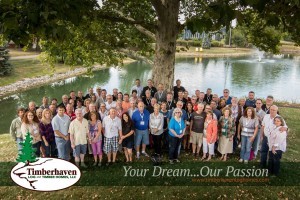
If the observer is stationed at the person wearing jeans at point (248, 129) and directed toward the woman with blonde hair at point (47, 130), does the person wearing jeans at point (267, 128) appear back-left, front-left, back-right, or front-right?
back-left

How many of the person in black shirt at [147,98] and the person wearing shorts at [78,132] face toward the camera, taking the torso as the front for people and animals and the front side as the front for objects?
2

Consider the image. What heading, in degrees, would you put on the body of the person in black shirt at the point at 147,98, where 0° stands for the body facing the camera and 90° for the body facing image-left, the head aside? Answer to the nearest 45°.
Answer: approximately 0°

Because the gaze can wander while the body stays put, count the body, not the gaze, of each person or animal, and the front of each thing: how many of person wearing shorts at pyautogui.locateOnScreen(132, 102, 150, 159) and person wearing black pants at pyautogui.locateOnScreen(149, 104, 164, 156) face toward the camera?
2

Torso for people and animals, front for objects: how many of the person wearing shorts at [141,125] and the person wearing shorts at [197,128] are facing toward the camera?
2

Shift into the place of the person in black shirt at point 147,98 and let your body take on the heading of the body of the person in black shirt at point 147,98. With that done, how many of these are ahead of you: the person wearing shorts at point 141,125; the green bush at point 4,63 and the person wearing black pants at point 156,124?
2

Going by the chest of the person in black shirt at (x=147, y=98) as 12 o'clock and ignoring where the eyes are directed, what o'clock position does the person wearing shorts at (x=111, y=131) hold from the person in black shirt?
The person wearing shorts is roughly at 1 o'clock from the person in black shirt.

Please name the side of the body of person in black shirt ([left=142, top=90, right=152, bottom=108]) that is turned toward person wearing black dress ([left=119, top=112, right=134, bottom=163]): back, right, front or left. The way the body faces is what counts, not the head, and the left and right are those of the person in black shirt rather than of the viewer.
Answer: front

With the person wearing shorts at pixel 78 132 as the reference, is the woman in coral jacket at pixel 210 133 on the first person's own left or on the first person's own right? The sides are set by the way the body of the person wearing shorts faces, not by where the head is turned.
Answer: on the first person's own left
